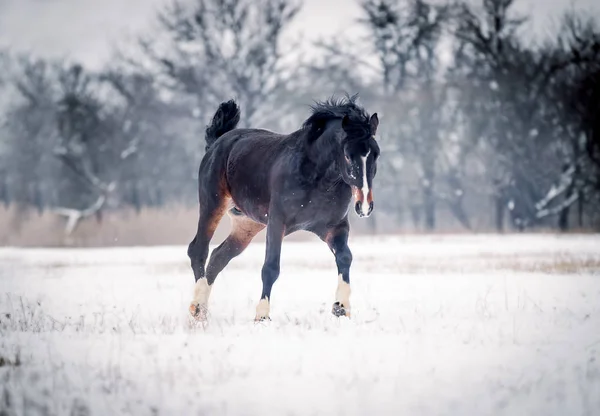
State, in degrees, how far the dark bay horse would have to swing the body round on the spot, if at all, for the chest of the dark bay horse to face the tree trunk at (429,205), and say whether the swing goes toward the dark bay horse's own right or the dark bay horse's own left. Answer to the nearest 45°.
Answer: approximately 135° to the dark bay horse's own left

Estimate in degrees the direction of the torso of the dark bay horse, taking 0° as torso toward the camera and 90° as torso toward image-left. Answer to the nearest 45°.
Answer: approximately 315°

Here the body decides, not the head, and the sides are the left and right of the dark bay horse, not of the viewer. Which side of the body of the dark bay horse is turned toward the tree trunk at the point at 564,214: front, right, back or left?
left
